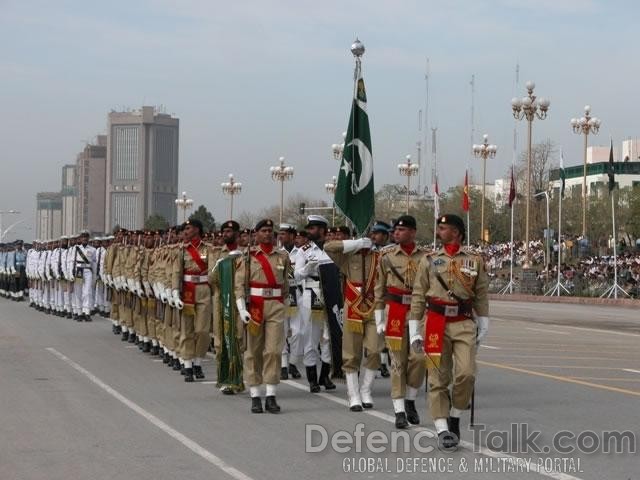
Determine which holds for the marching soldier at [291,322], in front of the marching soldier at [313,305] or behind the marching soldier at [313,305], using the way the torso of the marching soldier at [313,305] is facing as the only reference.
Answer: behind

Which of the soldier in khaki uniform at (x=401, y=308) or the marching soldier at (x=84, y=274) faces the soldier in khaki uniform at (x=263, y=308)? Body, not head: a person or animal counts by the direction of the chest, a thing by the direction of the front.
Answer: the marching soldier

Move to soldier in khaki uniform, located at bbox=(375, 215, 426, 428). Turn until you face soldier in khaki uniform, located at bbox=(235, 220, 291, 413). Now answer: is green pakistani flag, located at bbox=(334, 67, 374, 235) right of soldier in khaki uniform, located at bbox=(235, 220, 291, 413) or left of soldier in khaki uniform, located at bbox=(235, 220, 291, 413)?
right

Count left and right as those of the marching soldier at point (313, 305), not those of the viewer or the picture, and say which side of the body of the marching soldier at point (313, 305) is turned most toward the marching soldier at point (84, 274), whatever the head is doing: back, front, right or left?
back

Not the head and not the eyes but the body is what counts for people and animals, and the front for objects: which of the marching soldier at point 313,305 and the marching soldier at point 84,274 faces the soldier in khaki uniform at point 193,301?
the marching soldier at point 84,274

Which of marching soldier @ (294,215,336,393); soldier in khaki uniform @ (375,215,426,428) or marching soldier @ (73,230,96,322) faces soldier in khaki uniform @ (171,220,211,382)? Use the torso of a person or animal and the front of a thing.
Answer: marching soldier @ (73,230,96,322)

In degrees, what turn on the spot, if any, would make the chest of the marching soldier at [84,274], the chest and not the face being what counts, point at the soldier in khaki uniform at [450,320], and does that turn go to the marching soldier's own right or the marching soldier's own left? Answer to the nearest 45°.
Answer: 0° — they already face them

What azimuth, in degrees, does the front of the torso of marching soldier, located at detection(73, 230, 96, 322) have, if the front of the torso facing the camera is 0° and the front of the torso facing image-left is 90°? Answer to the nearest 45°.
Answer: approximately 0°
